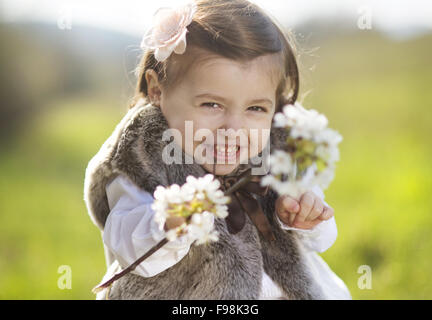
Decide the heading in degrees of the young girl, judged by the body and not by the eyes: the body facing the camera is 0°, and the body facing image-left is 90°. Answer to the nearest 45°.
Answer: approximately 315°
